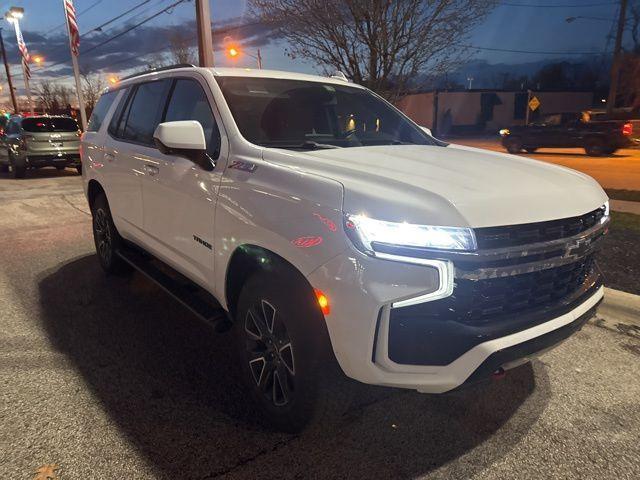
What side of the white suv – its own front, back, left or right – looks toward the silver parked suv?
back

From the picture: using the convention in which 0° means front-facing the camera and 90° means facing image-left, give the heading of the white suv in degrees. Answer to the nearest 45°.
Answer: approximately 315°

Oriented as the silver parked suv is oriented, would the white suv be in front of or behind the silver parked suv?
behind

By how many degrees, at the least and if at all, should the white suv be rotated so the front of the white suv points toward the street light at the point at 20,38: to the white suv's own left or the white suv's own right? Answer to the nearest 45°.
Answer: approximately 180°

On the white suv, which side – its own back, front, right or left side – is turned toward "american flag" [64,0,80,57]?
back

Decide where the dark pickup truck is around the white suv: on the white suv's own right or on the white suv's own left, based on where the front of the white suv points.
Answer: on the white suv's own left

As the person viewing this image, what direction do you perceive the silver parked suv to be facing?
facing away from the viewer and to the left of the viewer

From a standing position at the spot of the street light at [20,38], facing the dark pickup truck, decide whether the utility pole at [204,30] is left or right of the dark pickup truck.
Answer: right

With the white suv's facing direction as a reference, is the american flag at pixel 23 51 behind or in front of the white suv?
behind
